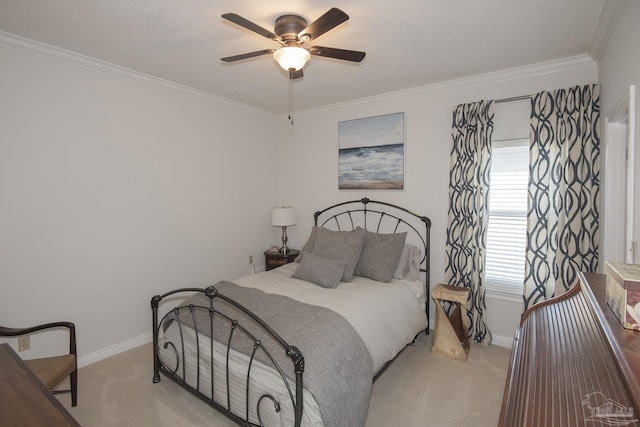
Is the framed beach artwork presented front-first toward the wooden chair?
yes

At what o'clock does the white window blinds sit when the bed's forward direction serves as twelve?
The white window blinds is roughly at 7 o'clock from the bed.

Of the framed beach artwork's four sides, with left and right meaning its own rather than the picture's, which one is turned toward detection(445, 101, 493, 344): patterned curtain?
left

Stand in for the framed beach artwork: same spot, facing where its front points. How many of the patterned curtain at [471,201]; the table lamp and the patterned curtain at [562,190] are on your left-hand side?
2

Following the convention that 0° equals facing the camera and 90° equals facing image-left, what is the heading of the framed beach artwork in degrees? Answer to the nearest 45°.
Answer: approximately 45°

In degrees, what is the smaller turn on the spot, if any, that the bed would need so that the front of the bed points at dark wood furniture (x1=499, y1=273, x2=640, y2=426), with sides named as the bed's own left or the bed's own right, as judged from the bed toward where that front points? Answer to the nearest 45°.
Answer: approximately 90° to the bed's own left
